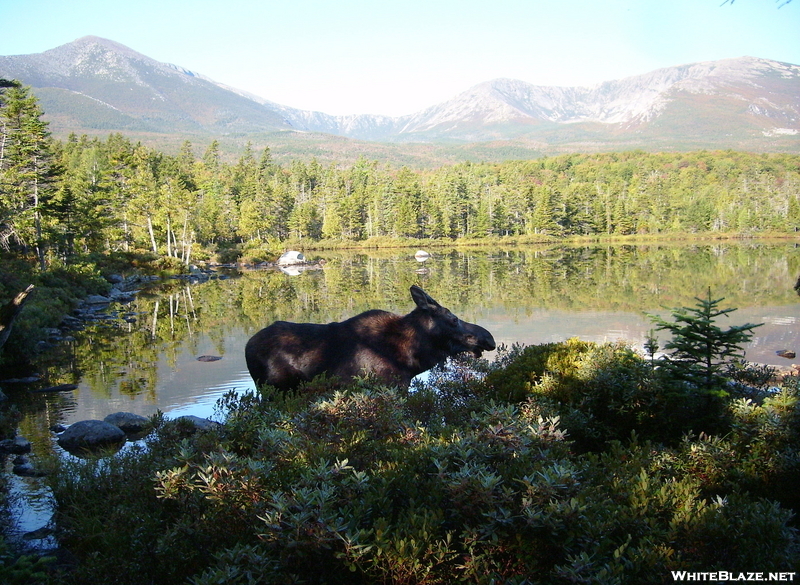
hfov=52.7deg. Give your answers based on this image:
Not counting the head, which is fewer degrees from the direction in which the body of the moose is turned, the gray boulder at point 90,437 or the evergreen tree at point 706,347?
the evergreen tree

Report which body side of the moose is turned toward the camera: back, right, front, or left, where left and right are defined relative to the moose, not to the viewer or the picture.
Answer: right

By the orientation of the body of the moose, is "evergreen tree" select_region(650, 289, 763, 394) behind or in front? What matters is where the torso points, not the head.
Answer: in front

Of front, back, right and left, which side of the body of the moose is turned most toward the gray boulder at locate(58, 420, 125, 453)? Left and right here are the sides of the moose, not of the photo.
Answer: back

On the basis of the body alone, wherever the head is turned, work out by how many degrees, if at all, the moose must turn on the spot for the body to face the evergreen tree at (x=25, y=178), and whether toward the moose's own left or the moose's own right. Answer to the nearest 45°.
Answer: approximately 135° to the moose's own left

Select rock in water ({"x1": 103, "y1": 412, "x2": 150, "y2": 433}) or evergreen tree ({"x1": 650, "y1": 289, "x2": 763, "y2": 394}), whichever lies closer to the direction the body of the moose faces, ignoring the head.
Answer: the evergreen tree

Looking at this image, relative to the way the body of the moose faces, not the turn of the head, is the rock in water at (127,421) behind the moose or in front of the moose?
behind
